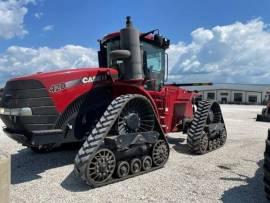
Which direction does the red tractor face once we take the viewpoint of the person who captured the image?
facing the viewer and to the left of the viewer
